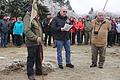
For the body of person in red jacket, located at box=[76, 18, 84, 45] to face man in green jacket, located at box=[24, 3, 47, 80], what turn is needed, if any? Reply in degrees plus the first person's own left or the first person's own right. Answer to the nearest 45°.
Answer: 0° — they already face them

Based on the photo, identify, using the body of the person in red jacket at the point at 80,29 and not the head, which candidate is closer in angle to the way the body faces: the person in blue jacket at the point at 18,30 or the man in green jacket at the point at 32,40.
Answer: the man in green jacket

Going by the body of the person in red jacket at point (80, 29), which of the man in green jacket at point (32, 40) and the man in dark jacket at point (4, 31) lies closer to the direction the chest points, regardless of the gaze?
the man in green jacket

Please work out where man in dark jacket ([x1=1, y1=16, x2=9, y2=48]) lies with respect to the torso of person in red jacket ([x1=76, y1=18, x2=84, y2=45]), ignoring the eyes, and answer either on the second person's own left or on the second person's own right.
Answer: on the second person's own right

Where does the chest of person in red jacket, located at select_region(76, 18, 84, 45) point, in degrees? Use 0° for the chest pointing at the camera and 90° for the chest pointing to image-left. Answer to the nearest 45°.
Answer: approximately 0°

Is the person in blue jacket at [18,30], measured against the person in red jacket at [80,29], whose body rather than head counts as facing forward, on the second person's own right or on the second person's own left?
on the second person's own right
